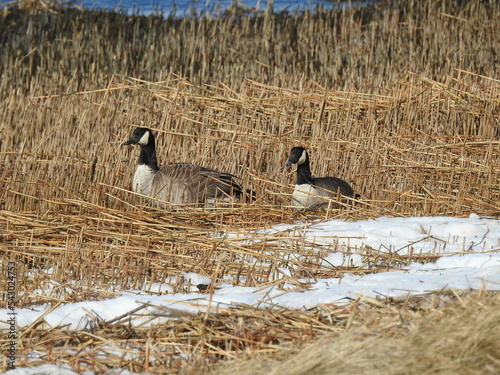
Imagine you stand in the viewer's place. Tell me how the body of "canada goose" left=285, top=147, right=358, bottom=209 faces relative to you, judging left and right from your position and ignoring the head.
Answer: facing the viewer and to the left of the viewer
